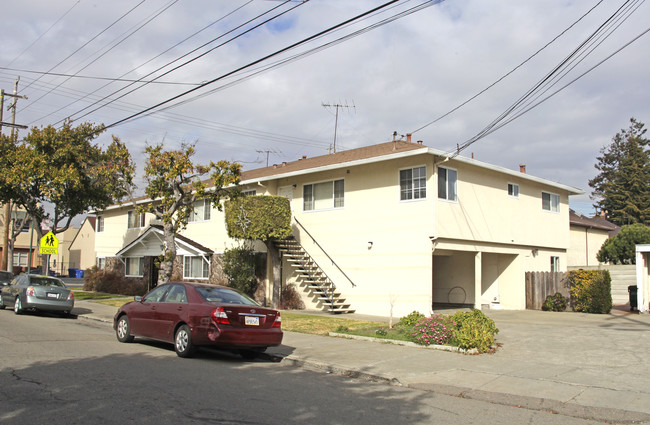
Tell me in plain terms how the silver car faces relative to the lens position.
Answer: facing away from the viewer and to the left of the viewer

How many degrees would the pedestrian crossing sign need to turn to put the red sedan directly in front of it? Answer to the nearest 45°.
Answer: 0° — it already faces it

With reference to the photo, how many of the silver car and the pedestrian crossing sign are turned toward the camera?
1

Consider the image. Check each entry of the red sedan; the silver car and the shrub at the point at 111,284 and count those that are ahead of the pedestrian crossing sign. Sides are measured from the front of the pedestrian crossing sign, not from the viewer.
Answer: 2

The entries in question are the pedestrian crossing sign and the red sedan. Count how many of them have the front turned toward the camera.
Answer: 1

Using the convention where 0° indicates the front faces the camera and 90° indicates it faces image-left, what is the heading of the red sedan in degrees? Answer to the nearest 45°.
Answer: approximately 135°

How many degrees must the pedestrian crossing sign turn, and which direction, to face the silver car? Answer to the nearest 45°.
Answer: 0° — it already faces it

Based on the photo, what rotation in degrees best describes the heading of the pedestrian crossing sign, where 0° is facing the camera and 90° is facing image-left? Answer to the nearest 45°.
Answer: approximately 0°

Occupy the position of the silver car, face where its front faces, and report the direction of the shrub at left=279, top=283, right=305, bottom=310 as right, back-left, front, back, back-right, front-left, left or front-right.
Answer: back-right

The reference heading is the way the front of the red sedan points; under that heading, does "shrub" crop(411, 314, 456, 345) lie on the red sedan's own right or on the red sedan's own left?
on the red sedan's own right

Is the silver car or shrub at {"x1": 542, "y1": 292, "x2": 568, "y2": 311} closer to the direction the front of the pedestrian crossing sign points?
the silver car

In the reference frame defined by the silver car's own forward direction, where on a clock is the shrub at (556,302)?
The shrub is roughly at 5 o'clock from the silver car.

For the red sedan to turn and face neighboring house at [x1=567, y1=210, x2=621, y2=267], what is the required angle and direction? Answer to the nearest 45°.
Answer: approximately 90° to its right

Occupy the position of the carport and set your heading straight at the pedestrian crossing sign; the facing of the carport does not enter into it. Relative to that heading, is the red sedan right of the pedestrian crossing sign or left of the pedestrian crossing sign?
left

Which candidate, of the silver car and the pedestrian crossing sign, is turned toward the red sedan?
the pedestrian crossing sign
